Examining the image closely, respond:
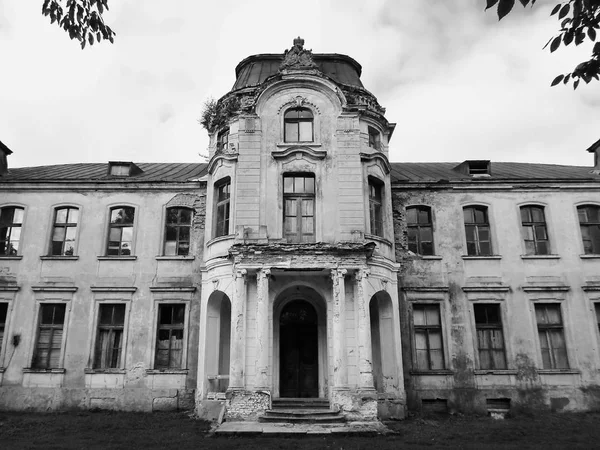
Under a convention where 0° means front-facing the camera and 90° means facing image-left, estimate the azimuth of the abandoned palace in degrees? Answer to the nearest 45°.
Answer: approximately 0°
